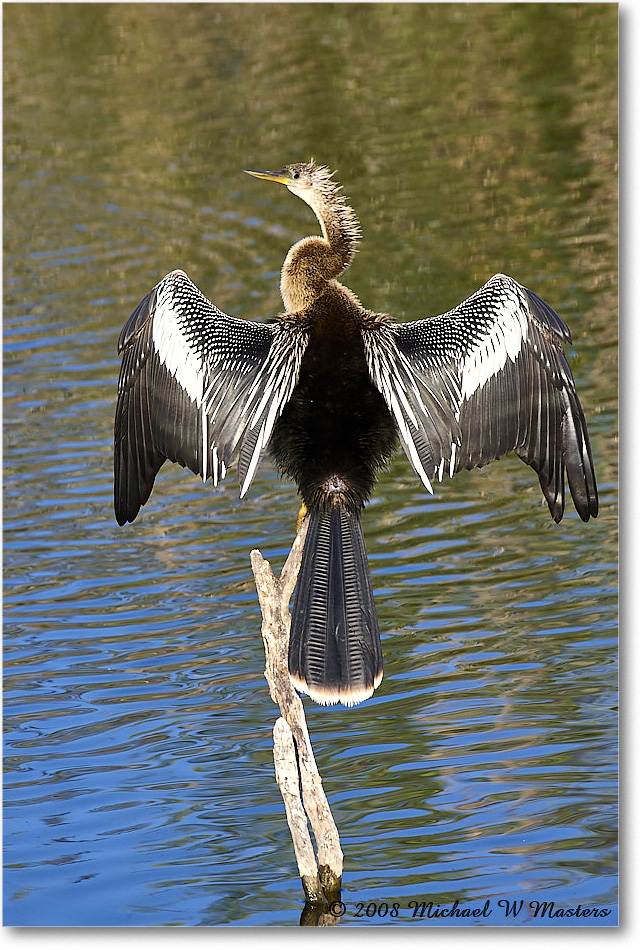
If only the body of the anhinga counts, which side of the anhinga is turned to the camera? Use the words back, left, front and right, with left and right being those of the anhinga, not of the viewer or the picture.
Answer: back
